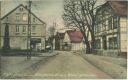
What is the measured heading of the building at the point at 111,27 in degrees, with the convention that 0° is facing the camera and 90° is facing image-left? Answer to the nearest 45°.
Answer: approximately 45°

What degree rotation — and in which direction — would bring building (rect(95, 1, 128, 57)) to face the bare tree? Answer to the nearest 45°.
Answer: approximately 45° to its right

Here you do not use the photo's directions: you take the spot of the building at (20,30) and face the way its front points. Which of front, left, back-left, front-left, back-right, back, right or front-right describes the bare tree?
left

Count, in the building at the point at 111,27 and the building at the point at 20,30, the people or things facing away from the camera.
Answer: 0
